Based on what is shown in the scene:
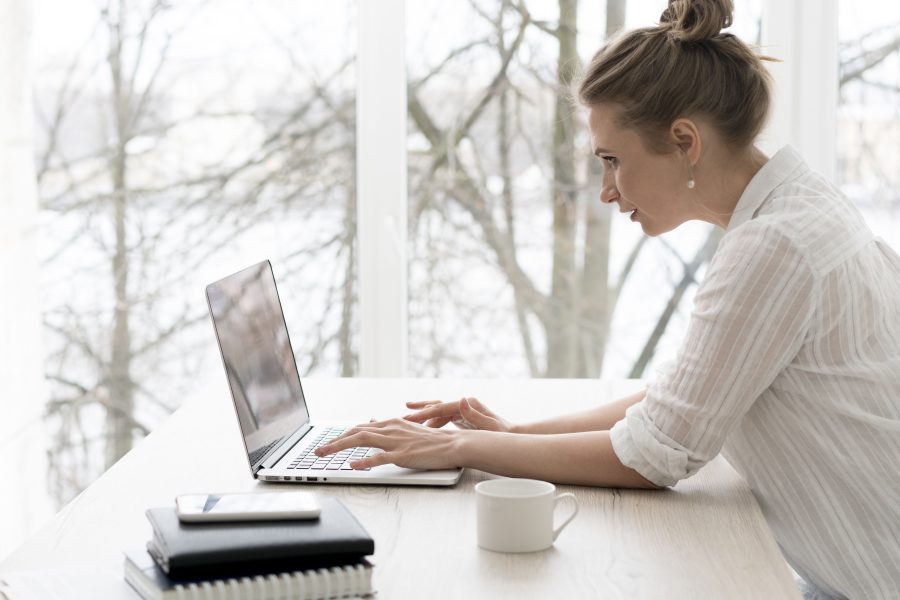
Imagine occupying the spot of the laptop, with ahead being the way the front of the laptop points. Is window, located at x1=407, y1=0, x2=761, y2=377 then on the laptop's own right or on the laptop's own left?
on the laptop's own left

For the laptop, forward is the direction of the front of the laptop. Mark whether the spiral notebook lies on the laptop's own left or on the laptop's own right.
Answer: on the laptop's own right

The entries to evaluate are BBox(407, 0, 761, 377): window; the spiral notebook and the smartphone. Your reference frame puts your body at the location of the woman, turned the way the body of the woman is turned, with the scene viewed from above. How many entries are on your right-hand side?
1

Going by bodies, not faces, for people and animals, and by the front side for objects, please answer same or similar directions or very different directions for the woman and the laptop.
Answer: very different directions

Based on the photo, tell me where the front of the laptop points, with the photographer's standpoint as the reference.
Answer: facing to the right of the viewer

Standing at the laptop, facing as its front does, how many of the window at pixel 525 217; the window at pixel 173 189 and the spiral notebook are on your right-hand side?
1

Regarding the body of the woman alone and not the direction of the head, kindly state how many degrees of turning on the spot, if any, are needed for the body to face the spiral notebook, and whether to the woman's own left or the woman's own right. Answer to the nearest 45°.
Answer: approximately 45° to the woman's own left

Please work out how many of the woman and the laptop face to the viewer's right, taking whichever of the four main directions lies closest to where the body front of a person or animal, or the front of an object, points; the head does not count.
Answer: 1

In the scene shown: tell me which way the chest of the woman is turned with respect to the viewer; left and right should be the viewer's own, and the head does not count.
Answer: facing to the left of the viewer

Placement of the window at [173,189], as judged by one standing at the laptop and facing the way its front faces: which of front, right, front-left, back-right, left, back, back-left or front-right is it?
left

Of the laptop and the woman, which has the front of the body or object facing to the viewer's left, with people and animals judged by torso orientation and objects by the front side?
the woman

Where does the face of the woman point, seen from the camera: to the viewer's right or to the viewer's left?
to the viewer's left
